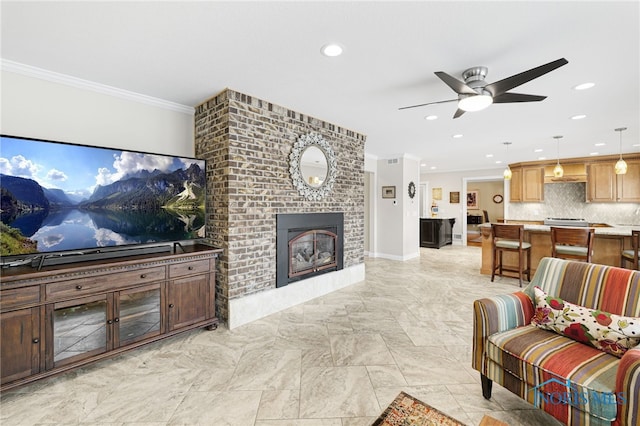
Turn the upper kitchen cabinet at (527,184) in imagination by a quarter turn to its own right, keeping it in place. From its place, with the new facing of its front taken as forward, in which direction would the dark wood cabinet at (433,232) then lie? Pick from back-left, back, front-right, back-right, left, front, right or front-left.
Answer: front

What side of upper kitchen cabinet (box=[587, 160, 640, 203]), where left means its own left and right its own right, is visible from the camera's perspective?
front

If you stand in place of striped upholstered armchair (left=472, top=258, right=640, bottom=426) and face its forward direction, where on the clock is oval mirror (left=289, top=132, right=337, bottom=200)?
The oval mirror is roughly at 2 o'clock from the striped upholstered armchair.

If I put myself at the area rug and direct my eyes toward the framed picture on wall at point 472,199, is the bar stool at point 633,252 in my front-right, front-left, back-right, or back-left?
front-right

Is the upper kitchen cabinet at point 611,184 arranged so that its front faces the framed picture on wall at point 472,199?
no

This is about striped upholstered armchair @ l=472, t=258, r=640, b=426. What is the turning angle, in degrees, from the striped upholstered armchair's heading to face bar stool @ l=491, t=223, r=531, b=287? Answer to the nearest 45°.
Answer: approximately 135° to its right

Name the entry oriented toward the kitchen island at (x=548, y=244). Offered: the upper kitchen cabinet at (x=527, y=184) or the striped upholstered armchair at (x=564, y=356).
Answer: the upper kitchen cabinet

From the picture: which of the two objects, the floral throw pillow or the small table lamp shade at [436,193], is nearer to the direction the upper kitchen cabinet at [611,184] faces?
the floral throw pillow

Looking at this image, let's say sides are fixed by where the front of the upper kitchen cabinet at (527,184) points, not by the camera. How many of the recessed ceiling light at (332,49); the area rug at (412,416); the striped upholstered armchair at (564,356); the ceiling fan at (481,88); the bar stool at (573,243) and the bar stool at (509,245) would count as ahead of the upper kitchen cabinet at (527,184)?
6

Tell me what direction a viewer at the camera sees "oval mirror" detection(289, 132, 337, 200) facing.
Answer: facing the viewer and to the right of the viewer

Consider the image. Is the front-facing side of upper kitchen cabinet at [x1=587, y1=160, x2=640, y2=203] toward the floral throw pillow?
yes

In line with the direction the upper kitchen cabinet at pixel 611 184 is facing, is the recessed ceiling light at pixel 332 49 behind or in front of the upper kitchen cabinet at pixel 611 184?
in front

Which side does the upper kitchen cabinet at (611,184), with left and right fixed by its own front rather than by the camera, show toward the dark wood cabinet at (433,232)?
right

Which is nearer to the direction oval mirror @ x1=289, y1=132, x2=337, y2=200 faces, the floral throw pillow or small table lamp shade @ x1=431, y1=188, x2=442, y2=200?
the floral throw pillow

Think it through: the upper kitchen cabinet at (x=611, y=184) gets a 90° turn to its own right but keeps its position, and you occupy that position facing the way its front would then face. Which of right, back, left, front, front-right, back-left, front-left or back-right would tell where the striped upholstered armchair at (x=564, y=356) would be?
left

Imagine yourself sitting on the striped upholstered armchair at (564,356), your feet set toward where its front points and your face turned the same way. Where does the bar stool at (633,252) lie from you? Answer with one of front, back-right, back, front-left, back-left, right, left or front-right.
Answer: back-right

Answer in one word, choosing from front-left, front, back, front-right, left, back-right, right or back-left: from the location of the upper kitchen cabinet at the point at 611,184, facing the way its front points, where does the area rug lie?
front

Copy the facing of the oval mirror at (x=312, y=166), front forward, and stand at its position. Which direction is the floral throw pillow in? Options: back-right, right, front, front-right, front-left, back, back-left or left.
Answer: front
